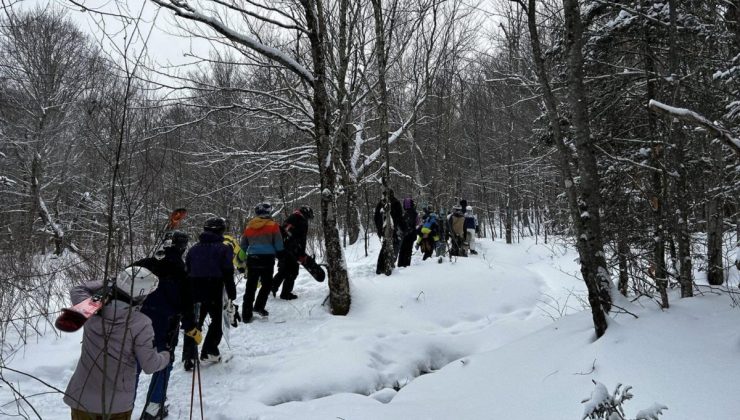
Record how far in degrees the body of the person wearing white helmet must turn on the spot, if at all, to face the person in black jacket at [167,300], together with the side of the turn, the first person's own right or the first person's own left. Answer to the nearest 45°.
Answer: approximately 45° to the first person's own left

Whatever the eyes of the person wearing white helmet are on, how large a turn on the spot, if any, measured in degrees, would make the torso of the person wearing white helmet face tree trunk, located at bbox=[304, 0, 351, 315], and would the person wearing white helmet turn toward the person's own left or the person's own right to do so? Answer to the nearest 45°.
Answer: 0° — they already face it

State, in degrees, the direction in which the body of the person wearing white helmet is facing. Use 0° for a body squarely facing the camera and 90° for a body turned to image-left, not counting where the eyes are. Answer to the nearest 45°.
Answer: approximately 225°

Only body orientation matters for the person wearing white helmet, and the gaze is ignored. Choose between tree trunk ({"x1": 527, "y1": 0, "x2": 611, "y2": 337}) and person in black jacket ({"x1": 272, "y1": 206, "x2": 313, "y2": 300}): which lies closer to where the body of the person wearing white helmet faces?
the person in black jacket

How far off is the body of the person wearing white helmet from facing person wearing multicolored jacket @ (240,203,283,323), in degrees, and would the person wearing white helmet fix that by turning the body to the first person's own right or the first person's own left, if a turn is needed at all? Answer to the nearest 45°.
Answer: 0° — they already face them

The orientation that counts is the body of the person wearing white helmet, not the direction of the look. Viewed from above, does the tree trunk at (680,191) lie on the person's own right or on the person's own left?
on the person's own right

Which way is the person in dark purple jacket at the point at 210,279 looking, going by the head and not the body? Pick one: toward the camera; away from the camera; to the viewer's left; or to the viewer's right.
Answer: away from the camera

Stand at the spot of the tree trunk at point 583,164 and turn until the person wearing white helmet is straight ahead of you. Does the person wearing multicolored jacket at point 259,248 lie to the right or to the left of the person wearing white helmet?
right

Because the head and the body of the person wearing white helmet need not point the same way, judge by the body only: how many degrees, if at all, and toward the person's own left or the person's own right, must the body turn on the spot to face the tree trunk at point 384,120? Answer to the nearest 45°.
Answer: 0° — they already face it
